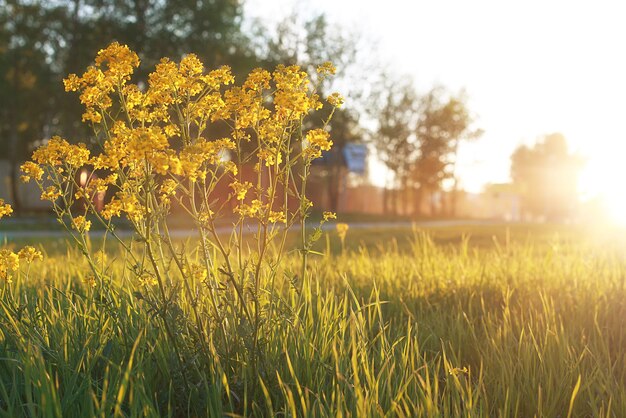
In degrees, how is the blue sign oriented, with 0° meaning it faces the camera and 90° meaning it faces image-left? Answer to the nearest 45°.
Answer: approximately 0°

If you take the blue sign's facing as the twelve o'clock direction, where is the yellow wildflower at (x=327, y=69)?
The yellow wildflower is roughly at 12 o'clock from the blue sign.

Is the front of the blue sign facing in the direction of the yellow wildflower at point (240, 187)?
yes

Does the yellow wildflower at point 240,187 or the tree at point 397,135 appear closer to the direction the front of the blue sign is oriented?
the yellow wildflower

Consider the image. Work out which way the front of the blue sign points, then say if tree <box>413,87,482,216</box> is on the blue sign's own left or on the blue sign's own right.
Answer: on the blue sign's own left

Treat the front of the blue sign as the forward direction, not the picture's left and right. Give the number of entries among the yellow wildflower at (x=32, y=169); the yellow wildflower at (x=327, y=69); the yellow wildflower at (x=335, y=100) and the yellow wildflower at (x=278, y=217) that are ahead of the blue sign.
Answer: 4

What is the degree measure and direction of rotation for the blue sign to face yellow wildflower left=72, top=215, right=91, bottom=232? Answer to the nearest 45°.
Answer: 0° — it already faces it

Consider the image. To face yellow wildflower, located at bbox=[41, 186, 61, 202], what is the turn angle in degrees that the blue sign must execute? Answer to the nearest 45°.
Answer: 0° — it already faces it
